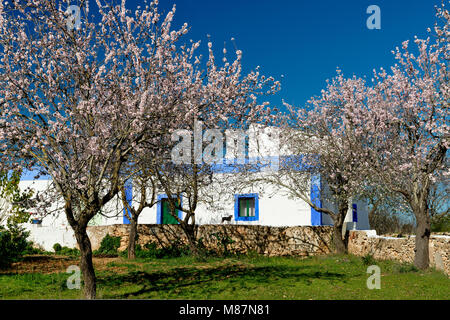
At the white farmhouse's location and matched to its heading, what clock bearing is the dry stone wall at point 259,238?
The dry stone wall is roughly at 12 o'clock from the white farmhouse.

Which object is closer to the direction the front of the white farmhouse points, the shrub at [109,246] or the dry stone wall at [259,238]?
the dry stone wall

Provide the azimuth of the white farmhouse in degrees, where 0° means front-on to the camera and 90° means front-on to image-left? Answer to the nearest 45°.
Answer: approximately 0°

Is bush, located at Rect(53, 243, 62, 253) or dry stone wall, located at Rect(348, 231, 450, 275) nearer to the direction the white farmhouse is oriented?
the dry stone wall

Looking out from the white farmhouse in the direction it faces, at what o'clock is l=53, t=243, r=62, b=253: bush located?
The bush is roughly at 3 o'clock from the white farmhouse.
